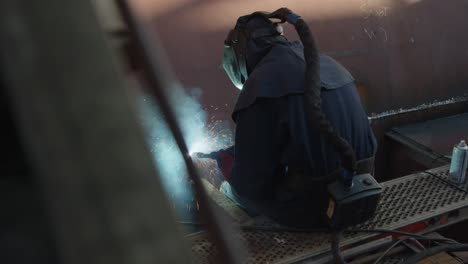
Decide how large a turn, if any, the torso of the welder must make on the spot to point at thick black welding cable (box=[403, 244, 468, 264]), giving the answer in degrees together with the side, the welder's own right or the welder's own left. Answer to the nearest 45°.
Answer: approximately 180°

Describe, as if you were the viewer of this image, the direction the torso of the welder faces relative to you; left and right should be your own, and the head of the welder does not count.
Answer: facing away from the viewer and to the left of the viewer

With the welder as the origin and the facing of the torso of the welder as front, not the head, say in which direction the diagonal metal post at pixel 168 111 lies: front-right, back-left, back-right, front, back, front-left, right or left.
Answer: back-left

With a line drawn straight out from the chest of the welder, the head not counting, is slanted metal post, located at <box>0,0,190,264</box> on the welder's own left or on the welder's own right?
on the welder's own left
